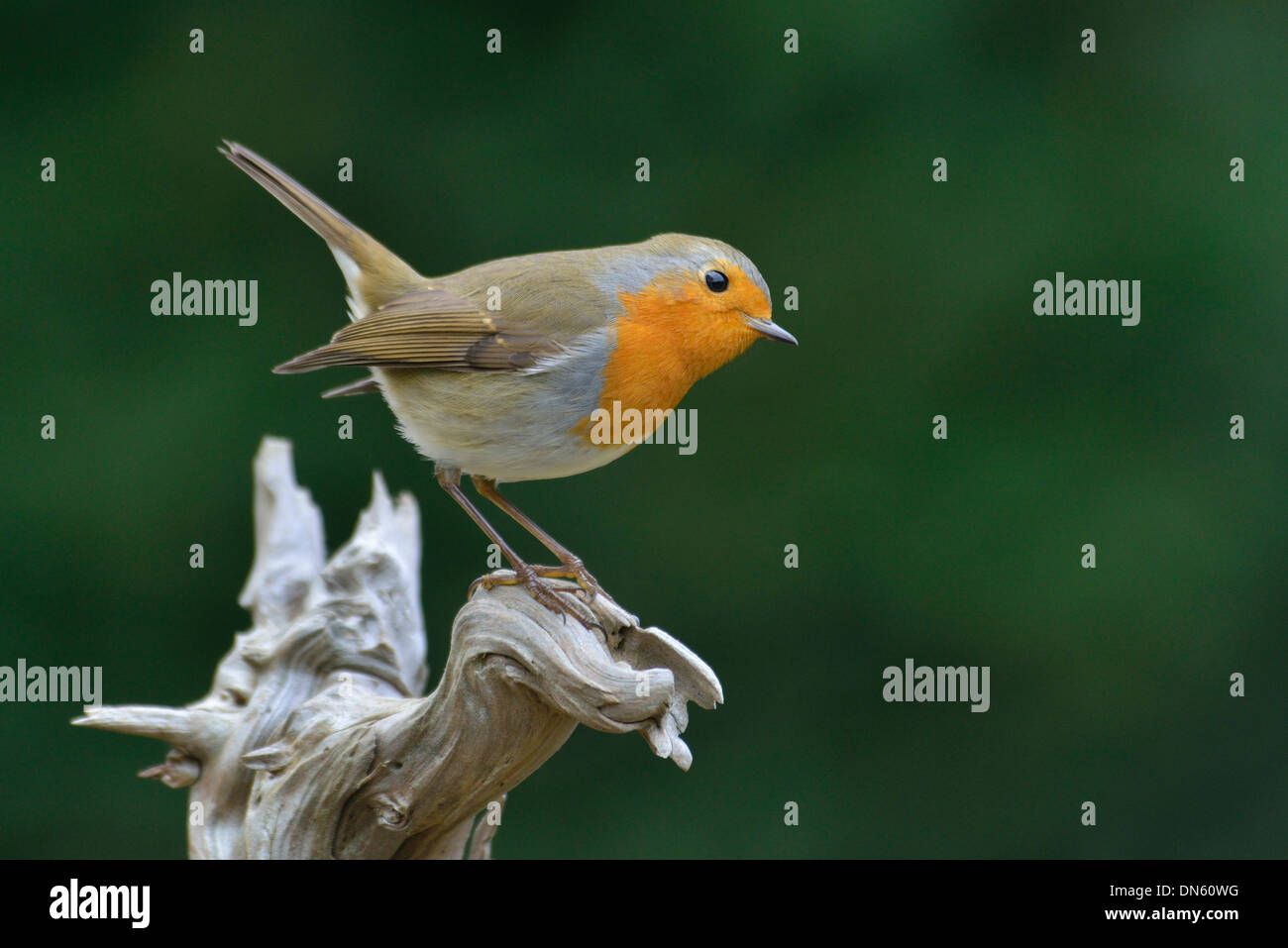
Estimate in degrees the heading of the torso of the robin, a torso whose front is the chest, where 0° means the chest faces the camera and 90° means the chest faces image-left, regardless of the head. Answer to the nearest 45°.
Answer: approximately 270°
